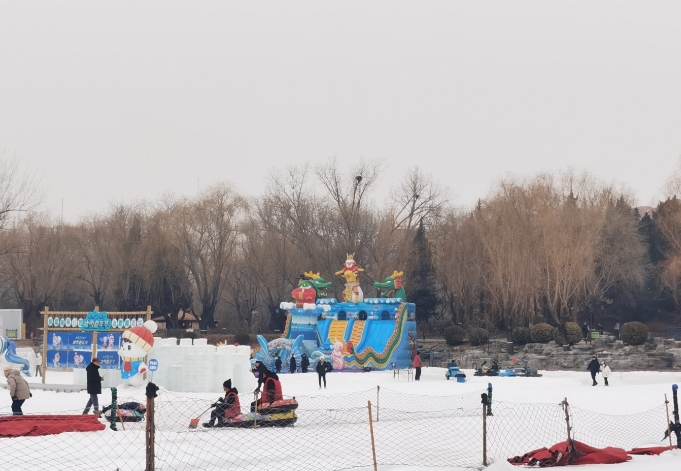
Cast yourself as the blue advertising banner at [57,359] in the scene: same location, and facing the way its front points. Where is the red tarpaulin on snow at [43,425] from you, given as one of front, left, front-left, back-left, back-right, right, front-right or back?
front

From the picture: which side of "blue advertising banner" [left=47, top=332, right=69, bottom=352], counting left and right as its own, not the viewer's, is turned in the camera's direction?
front

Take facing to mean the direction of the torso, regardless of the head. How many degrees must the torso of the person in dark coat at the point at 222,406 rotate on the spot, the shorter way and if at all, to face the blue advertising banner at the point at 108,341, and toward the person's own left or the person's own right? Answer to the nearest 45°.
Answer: approximately 90° to the person's own right

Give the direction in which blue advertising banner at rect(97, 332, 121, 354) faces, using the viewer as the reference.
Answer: facing the viewer

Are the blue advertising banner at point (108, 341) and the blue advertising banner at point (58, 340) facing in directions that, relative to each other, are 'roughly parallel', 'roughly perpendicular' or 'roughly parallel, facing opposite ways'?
roughly parallel

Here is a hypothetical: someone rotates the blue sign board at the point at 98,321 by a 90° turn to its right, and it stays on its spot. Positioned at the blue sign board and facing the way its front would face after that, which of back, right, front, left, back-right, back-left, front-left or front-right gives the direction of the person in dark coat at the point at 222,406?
left

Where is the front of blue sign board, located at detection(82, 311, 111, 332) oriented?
toward the camera

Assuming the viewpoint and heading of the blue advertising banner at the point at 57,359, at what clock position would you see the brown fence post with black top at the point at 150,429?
The brown fence post with black top is roughly at 12 o'clock from the blue advertising banner.

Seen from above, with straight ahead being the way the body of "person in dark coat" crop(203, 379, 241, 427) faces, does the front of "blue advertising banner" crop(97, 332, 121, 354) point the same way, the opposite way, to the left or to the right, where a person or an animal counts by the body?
to the left

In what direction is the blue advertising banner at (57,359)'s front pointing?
toward the camera
